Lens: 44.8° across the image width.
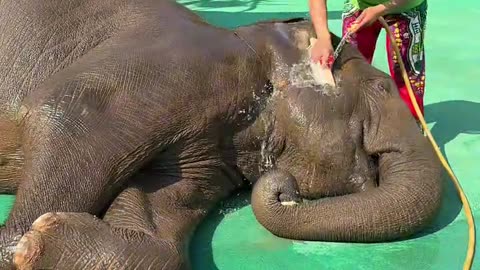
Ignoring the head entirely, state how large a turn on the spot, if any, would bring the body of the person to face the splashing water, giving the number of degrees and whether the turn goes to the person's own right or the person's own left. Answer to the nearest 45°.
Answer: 0° — they already face it

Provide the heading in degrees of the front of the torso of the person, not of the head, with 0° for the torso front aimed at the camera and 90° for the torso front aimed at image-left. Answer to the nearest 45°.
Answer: approximately 45°

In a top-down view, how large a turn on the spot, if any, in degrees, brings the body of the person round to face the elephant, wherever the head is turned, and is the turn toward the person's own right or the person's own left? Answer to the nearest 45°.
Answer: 0° — they already face it
